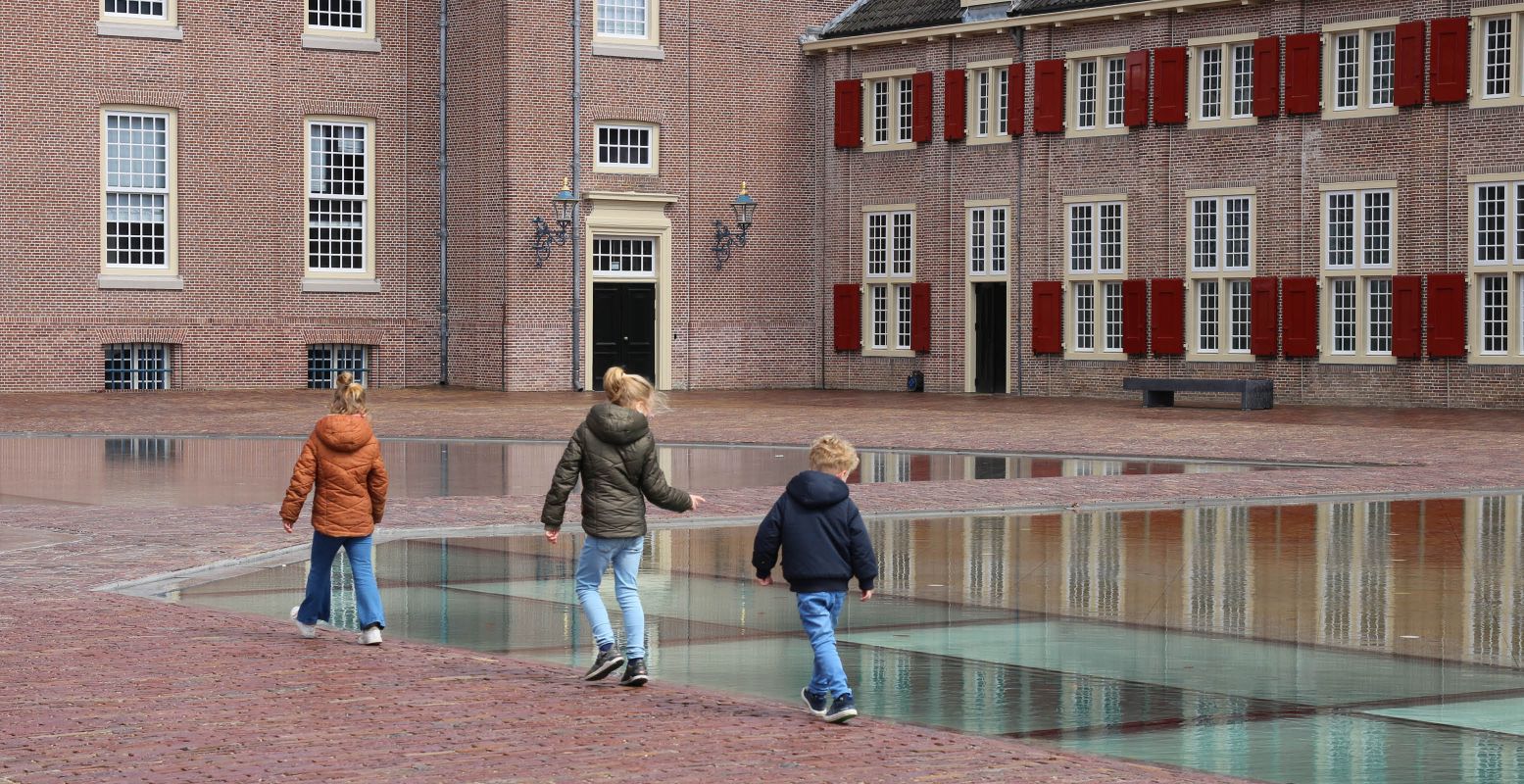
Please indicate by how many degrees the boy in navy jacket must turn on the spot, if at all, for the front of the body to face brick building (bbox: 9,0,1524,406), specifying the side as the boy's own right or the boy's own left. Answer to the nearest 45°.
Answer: approximately 45° to the boy's own left

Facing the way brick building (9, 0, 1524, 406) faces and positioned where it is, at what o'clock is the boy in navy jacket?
The boy in navy jacket is roughly at 12 o'clock from the brick building.

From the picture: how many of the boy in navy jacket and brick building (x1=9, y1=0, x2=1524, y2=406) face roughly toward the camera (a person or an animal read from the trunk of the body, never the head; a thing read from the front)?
1

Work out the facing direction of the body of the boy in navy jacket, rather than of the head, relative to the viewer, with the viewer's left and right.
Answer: facing away from the viewer and to the right of the viewer

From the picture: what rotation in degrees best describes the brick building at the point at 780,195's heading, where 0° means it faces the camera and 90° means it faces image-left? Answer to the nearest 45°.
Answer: approximately 0°
